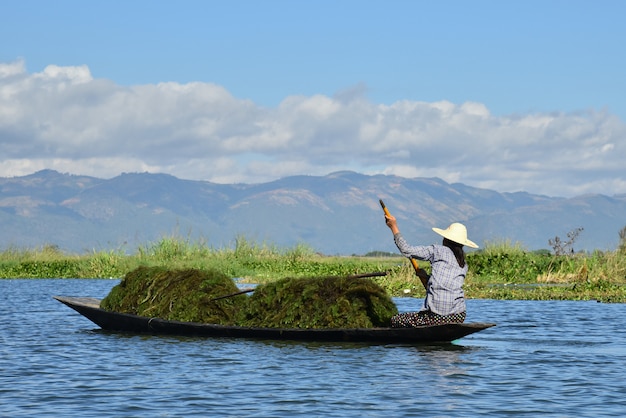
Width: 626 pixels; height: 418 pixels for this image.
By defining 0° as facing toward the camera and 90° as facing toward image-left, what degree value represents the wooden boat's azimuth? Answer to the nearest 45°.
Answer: approximately 90°

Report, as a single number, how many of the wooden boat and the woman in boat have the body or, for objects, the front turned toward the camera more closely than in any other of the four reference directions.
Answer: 0

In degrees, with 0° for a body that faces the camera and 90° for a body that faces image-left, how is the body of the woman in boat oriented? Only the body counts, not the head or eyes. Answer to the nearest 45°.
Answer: approximately 135°
